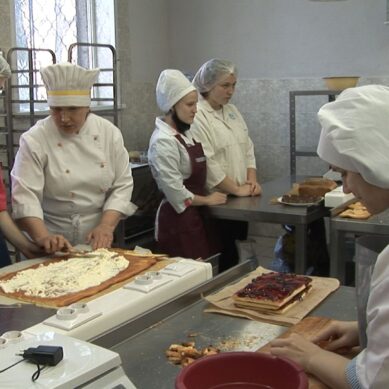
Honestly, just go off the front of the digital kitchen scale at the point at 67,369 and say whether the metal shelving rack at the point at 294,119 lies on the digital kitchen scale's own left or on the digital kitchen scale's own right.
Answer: on the digital kitchen scale's own left

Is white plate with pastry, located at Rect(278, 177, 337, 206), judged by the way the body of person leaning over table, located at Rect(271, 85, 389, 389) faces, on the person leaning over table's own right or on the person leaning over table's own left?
on the person leaning over table's own right

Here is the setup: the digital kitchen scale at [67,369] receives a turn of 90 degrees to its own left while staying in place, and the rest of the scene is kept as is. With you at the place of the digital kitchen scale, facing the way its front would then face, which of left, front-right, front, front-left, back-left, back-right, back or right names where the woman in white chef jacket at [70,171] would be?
front-left

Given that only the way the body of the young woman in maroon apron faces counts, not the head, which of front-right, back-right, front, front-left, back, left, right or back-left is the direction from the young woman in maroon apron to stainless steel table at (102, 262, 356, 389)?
front-right

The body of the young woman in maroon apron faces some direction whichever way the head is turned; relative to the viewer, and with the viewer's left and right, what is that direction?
facing the viewer and to the right of the viewer

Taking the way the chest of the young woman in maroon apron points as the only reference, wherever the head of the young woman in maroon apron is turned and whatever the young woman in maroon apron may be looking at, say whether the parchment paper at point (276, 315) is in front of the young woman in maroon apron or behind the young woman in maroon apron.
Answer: in front

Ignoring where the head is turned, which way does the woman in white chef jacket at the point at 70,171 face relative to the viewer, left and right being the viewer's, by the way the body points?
facing the viewer

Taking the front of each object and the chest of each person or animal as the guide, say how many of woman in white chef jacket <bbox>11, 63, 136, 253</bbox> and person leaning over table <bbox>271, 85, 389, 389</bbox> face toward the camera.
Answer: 1

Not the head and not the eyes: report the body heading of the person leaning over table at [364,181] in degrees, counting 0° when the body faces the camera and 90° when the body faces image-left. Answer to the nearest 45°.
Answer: approximately 90°

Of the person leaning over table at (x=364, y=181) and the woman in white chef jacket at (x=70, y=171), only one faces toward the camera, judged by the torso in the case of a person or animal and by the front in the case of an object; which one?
the woman in white chef jacket

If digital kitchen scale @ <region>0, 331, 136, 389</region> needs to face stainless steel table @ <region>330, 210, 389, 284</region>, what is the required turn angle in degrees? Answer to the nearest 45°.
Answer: approximately 90° to its left
